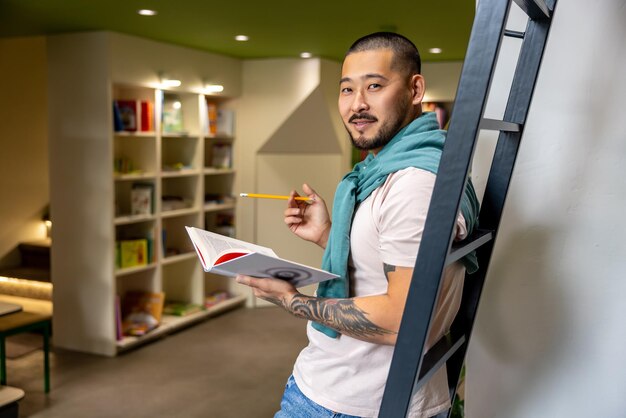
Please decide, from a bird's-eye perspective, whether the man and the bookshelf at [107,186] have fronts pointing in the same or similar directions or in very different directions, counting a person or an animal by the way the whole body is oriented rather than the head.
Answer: very different directions

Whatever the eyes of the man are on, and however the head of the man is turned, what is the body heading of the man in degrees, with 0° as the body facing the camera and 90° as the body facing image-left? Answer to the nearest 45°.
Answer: approximately 90°

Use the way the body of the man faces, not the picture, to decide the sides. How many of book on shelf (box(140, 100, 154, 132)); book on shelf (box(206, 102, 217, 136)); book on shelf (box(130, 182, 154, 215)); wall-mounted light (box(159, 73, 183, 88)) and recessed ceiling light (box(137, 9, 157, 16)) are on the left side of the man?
0

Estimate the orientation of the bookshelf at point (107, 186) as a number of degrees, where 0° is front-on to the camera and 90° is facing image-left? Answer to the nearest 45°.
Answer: approximately 315°
